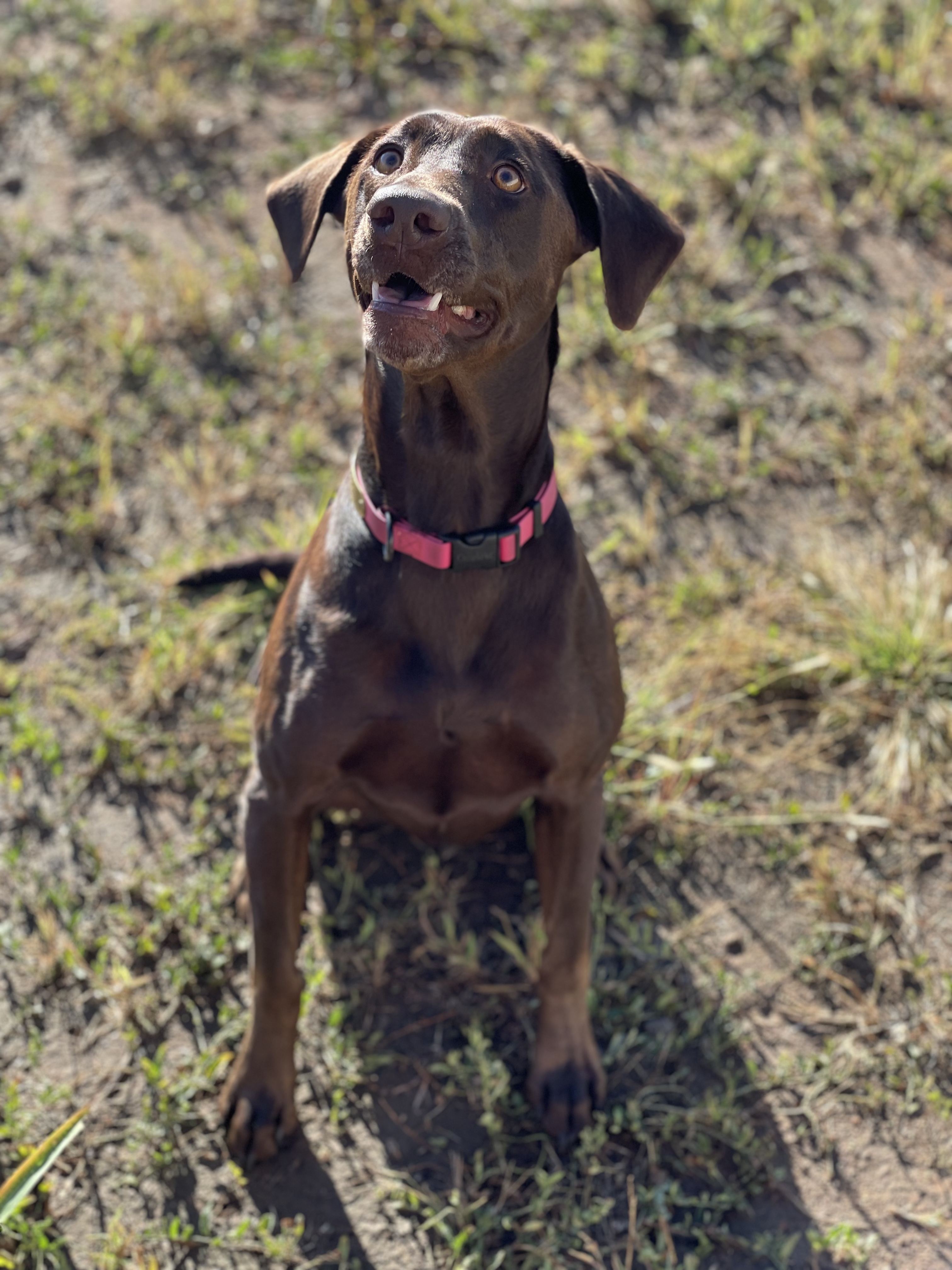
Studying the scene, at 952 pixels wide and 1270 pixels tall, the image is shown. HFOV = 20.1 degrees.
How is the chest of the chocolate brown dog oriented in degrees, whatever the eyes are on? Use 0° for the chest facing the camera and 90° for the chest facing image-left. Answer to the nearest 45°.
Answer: approximately 0°

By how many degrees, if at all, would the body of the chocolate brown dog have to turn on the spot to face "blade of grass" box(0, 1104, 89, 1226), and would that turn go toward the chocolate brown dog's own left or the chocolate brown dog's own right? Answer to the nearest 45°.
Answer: approximately 45° to the chocolate brown dog's own right
